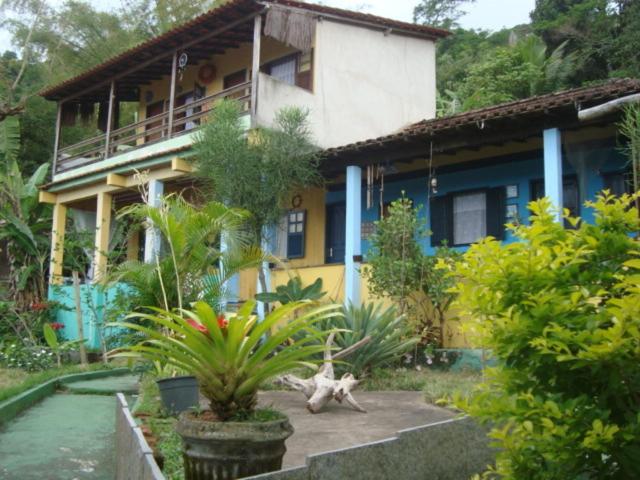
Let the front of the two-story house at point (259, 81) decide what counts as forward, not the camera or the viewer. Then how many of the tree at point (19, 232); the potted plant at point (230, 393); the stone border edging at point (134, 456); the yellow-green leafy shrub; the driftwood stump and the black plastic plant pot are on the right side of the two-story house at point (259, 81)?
1

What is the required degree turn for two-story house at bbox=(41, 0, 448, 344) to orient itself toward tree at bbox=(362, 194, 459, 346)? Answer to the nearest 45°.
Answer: approximately 90° to its left

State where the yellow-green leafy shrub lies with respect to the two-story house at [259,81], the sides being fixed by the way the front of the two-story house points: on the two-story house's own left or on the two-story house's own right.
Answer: on the two-story house's own left

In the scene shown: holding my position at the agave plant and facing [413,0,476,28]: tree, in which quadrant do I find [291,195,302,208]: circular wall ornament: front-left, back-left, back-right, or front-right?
front-left

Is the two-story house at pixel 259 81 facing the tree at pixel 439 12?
no

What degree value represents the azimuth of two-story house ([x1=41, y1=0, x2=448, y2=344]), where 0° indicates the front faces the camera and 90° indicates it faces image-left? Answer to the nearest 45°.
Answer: approximately 45°

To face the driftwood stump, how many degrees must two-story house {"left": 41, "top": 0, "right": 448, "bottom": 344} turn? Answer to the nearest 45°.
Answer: approximately 45° to its left

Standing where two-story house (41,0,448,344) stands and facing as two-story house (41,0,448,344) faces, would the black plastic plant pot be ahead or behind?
ahead

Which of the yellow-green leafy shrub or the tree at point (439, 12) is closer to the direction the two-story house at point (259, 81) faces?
the yellow-green leafy shrub

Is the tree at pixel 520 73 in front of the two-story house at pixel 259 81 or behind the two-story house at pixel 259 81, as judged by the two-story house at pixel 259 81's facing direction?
behind

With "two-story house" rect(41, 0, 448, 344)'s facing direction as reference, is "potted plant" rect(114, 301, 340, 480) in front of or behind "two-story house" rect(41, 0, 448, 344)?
in front

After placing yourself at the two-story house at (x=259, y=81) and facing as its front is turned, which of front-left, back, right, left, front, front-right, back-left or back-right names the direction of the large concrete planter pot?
front-left

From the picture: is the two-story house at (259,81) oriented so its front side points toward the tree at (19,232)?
no
